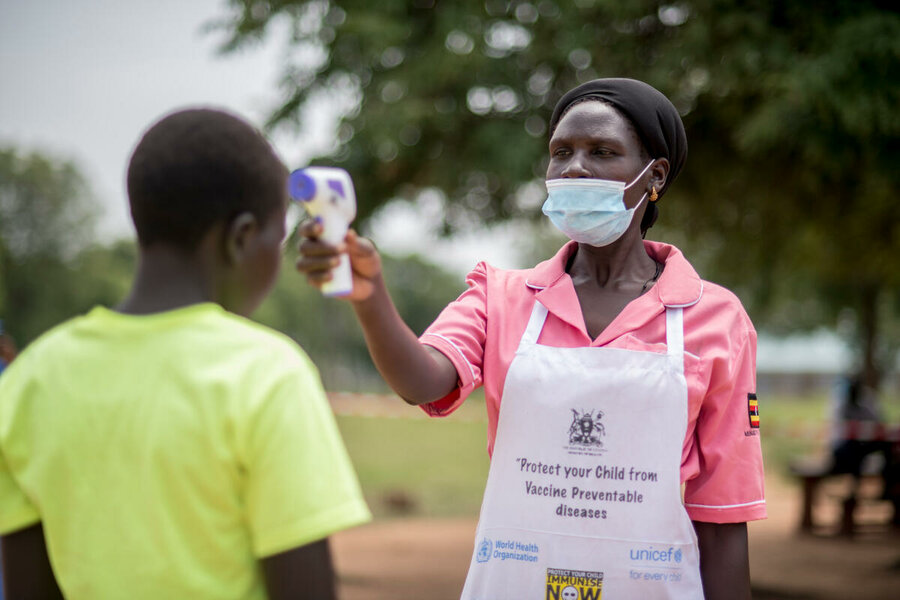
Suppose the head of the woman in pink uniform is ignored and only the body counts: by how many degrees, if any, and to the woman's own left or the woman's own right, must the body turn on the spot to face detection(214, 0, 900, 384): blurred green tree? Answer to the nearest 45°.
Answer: approximately 135° to the woman's own right

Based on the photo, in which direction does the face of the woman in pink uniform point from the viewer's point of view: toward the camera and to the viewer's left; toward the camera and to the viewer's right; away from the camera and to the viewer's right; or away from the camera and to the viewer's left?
toward the camera and to the viewer's left

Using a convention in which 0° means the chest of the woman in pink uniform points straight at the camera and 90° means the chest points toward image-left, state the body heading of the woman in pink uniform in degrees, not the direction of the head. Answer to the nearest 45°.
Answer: approximately 45°
